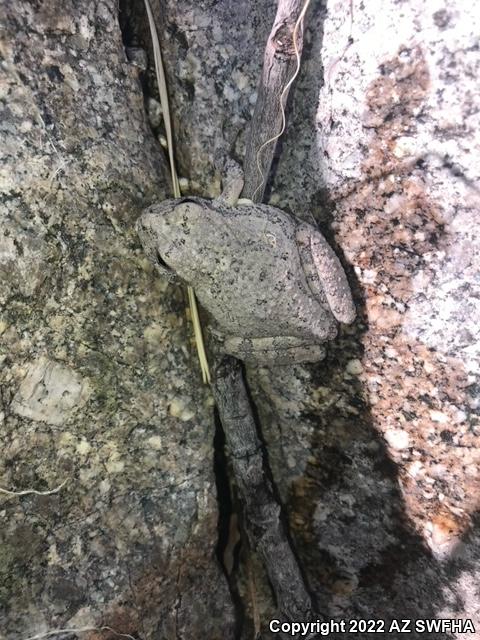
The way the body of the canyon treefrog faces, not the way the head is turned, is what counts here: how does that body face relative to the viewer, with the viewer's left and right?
facing away from the viewer and to the left of the viewer
